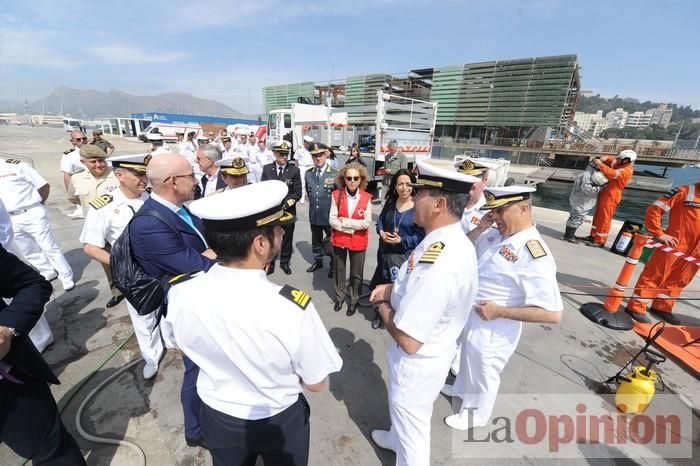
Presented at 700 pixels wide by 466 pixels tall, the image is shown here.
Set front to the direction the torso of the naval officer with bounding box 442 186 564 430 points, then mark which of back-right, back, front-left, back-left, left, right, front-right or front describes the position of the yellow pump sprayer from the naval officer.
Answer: back

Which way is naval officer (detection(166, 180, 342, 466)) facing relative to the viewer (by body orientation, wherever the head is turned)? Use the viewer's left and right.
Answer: facing away from the viewer and to the right of the viewer

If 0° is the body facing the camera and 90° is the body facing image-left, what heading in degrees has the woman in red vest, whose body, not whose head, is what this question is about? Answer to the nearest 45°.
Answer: approximately 0°

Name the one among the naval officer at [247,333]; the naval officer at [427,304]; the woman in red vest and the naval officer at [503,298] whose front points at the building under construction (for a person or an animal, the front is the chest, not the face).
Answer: the naval officer at [247,333]

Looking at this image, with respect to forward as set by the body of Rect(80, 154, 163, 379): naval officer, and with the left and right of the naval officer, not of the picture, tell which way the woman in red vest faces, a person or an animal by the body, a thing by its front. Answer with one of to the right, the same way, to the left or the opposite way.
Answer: to the right

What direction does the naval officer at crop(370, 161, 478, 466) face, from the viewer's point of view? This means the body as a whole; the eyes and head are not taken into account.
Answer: to the viewer's left

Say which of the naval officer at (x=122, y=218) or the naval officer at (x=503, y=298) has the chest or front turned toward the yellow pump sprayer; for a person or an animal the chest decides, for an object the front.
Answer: the naval officer at (x=122, y=218)

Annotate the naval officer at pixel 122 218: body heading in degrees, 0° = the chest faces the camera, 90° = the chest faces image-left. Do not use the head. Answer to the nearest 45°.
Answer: approximately 315°

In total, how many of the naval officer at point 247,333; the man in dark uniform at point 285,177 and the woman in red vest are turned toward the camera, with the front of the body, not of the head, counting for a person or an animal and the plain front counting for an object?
2

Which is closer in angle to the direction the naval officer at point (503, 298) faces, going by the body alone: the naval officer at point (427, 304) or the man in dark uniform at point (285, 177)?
the naval officer

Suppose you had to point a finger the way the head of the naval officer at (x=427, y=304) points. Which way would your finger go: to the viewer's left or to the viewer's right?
to the viewer's left
